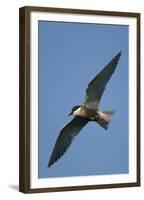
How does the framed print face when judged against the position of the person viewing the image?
facing the viewer and to the right of the viewer
